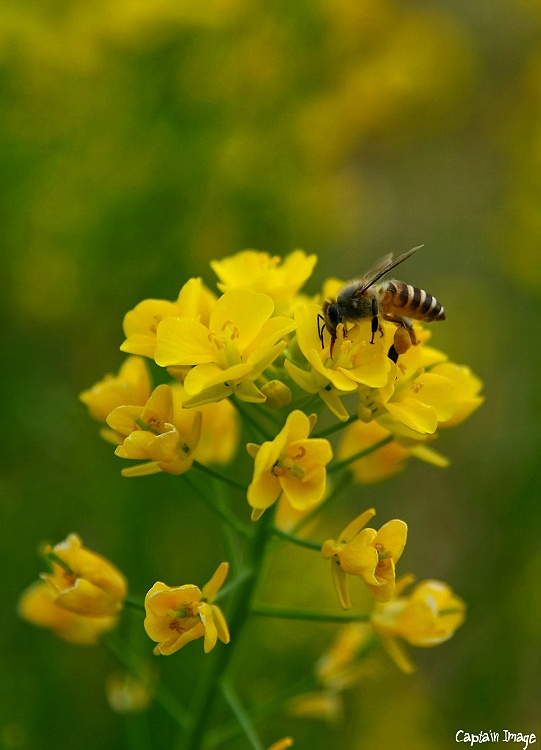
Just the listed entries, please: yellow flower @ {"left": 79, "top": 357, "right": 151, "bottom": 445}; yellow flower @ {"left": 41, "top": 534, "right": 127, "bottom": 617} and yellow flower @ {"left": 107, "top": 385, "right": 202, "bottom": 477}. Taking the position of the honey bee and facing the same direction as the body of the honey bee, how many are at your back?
0

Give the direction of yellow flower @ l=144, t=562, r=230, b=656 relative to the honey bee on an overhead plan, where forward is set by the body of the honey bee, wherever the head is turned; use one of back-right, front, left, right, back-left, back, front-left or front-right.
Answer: front-left

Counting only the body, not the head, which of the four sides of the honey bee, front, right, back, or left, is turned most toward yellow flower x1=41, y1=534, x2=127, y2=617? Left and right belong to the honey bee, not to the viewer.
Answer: front

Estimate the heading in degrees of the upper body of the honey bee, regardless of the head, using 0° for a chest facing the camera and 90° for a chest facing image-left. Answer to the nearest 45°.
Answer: approximately 90°

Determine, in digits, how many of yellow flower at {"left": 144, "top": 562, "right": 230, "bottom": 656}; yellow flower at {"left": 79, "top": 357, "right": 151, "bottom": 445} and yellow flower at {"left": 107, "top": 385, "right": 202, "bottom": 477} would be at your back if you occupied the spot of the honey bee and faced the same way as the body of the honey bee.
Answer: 0
